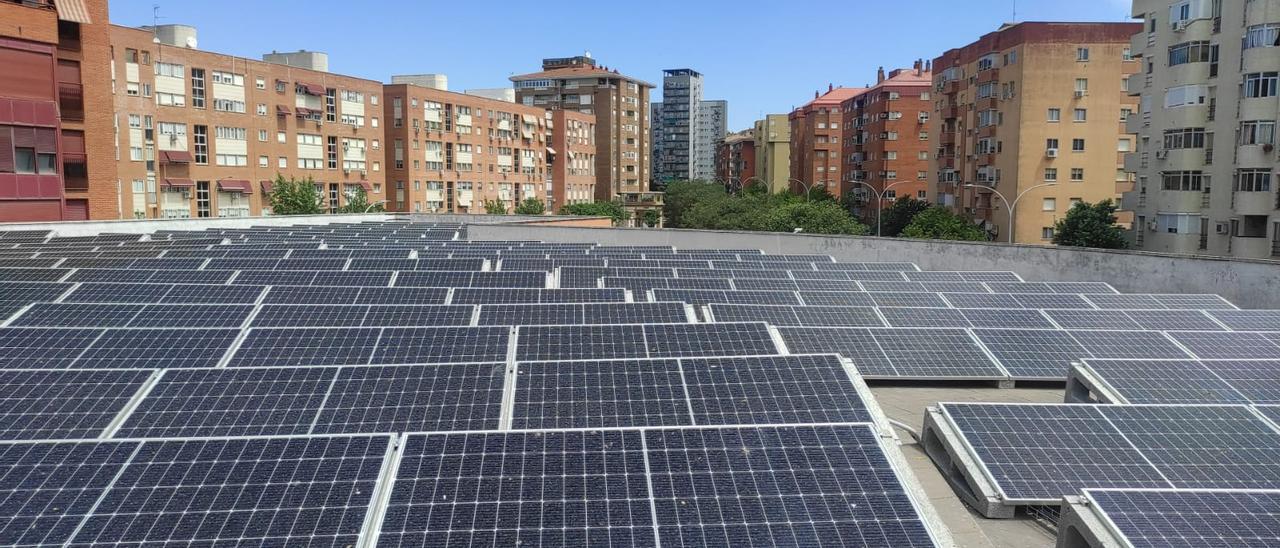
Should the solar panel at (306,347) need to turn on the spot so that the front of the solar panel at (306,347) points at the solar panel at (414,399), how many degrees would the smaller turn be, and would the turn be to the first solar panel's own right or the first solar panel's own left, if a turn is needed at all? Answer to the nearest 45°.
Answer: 0° — it already faces it

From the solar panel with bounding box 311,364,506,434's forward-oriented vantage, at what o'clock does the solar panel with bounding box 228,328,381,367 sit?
the solar panel with bounding box 228,328,381,367 is roughly at 5 o'clock from the solar panel with bounding box 311,364,506,434.

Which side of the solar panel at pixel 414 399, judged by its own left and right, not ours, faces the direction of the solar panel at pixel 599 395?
left

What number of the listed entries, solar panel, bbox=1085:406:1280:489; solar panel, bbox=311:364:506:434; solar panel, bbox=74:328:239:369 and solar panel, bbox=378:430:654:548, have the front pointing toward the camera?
4

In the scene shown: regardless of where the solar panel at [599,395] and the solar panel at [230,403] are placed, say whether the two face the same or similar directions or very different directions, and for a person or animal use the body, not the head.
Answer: same or similar directions

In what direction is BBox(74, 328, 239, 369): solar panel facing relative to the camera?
toward the camera

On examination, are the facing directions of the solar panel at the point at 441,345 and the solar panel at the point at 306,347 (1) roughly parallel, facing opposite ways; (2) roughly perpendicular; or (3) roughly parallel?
roughly parallel

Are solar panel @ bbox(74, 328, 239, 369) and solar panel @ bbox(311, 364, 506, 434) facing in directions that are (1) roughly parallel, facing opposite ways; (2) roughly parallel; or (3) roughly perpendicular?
roughly parallel

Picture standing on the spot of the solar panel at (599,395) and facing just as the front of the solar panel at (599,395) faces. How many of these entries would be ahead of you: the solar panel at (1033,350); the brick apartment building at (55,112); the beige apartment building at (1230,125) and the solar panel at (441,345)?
0

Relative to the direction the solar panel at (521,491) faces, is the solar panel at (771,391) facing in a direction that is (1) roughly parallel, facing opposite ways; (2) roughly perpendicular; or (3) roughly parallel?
roughly parallel

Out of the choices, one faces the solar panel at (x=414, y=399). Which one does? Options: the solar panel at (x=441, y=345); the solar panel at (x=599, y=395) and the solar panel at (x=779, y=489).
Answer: the solar panel at (x=441, y=345)

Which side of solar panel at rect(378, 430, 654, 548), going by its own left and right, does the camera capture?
front

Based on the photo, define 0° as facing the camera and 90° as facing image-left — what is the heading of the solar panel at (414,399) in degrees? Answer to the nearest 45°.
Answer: approximately 0°

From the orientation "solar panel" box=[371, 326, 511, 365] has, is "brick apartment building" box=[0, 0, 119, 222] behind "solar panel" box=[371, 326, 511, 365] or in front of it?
behind

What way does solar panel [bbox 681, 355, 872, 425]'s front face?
toward the camera

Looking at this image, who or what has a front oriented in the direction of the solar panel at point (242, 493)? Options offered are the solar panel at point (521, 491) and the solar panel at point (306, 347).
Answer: the solar panel at point (306, 347)

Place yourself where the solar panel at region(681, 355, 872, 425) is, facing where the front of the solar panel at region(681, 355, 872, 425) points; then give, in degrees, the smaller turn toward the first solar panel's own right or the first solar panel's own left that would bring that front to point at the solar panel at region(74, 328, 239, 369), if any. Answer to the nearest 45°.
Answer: approximately 90° to the first solar panel's own right

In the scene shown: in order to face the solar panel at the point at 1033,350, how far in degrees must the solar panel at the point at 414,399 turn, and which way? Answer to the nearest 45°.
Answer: approximately 90° to its left

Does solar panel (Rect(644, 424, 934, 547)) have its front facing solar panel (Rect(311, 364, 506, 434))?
no
